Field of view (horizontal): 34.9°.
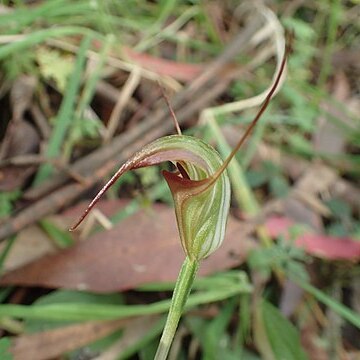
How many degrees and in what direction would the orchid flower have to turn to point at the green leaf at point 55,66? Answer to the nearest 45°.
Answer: approximately 90° to its right

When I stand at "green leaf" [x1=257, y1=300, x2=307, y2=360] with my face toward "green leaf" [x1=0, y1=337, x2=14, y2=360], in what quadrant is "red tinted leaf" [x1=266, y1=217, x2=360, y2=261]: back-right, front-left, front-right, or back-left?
back-right

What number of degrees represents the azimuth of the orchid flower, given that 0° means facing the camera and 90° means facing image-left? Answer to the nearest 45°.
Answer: approximately 90°
